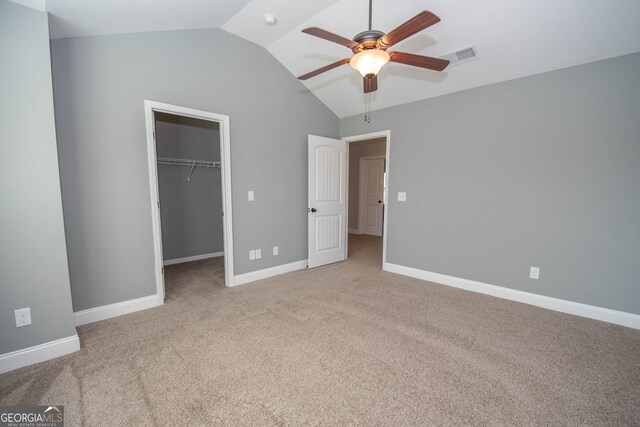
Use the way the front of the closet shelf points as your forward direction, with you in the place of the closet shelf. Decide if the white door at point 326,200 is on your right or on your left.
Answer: on your left

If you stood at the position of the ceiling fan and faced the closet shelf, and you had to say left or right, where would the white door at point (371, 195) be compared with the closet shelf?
right

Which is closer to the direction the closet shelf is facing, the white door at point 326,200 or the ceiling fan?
the ceiling fan

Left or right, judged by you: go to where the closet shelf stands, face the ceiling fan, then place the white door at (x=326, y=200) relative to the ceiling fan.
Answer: left

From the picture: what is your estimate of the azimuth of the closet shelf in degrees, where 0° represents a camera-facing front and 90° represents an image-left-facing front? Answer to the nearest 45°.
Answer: approximately 0°

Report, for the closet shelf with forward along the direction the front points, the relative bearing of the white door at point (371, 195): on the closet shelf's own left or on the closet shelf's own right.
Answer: on the closet shelf's own left

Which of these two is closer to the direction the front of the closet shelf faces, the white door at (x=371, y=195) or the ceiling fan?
the ceiling fan

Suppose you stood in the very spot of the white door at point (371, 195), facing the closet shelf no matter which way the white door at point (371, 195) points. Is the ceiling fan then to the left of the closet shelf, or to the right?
left

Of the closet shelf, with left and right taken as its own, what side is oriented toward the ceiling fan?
front
